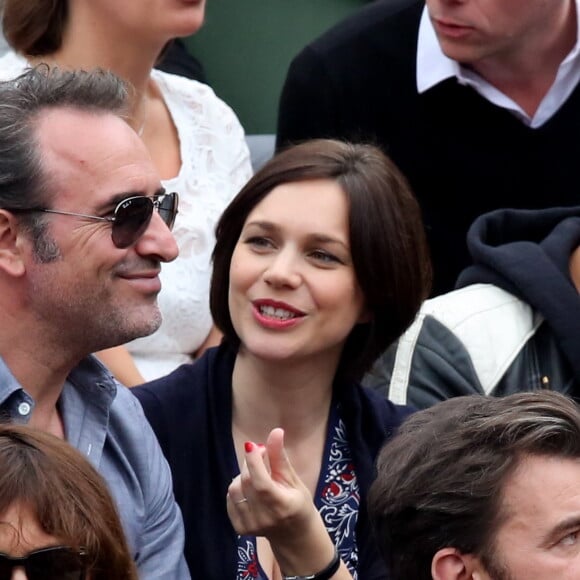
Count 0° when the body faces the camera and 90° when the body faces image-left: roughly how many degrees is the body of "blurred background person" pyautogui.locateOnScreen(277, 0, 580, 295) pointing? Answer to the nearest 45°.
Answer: approximately 0°

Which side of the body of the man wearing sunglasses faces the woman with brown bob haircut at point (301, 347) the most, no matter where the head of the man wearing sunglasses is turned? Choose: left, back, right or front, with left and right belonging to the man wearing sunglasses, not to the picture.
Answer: left

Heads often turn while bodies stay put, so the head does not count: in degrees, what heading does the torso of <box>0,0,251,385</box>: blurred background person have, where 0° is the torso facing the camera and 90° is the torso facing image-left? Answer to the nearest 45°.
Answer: approximately 315°

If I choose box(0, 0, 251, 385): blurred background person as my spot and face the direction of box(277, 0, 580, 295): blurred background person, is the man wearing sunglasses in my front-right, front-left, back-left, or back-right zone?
back-right

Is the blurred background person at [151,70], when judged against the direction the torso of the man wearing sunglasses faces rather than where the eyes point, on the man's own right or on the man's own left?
on the man's own left

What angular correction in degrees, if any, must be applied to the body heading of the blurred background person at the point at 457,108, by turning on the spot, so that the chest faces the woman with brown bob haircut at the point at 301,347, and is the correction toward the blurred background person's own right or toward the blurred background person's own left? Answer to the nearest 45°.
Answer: approximately 45° to the blurred background person's own right

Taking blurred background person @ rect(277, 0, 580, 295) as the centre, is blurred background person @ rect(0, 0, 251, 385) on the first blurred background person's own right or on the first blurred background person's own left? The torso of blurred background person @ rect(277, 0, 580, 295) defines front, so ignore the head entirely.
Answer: on the first blurred background person's own right
